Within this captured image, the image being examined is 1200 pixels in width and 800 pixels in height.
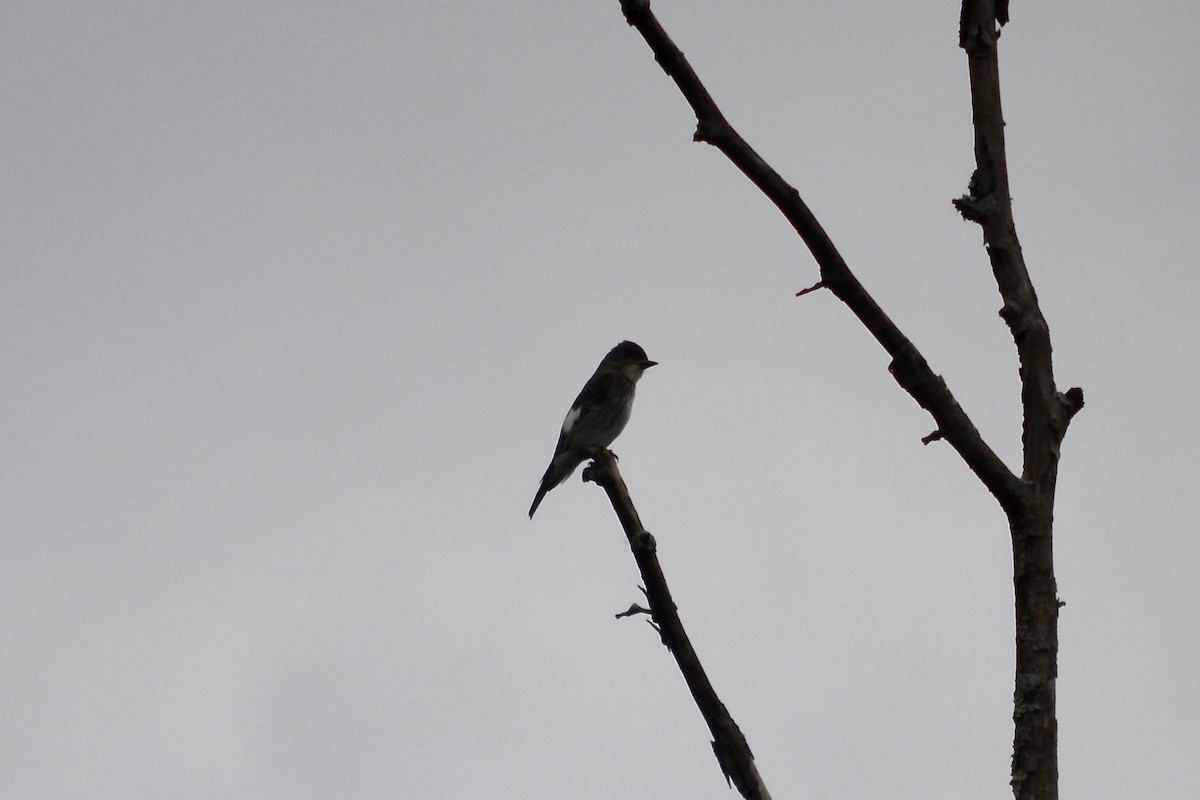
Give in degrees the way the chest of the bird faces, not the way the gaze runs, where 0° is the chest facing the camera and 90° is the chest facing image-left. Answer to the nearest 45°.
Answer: approximately 270°
